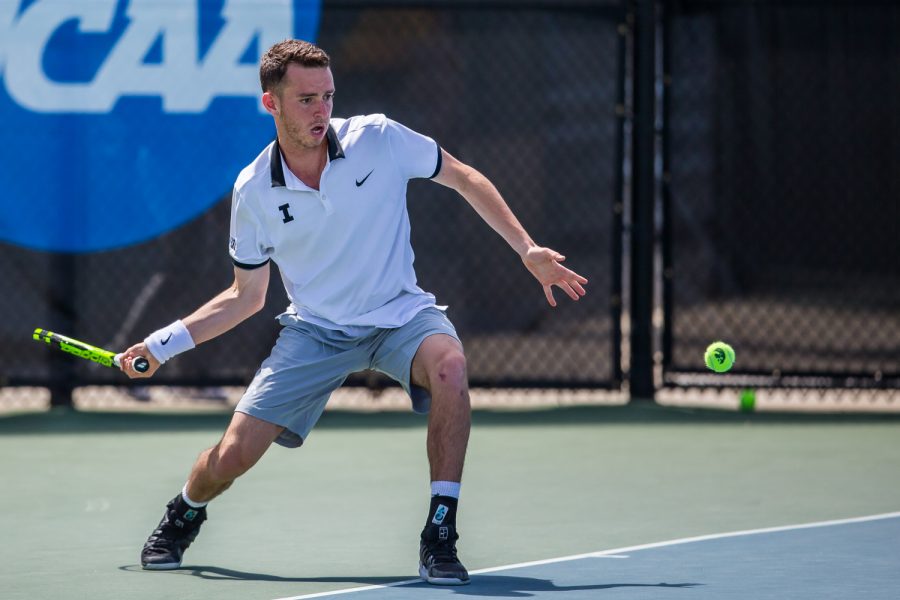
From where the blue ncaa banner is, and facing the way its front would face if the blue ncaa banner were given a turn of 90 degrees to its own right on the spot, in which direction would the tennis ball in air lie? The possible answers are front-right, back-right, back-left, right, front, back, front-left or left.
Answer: back-left

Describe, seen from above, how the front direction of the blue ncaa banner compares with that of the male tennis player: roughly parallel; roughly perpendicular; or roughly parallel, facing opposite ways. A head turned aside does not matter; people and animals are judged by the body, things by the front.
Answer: roughly parallel

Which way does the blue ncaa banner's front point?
toward the camera

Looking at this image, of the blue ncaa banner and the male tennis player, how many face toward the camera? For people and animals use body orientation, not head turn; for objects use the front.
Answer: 2

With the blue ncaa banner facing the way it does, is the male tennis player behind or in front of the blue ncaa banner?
in front

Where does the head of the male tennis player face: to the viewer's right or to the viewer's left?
to the viewer's right

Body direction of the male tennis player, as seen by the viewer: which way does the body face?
toward the camera

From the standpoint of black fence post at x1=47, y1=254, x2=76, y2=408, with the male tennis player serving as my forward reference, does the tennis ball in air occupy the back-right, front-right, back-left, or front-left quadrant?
front-left
